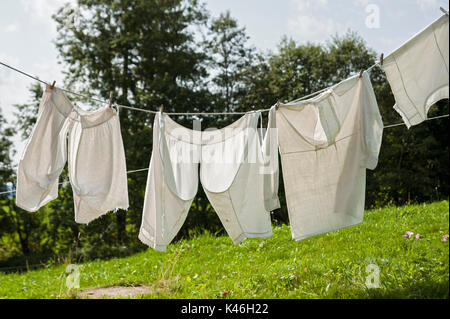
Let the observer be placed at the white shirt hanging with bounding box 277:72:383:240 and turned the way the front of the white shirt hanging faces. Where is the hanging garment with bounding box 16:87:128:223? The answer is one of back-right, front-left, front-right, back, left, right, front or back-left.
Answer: right

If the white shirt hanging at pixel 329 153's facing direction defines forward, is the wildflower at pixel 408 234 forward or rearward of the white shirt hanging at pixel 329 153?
rearward

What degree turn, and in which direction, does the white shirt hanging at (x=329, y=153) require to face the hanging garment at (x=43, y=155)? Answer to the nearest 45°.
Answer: approximately 90° to its right

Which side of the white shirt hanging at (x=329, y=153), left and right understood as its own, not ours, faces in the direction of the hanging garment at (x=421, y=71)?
left

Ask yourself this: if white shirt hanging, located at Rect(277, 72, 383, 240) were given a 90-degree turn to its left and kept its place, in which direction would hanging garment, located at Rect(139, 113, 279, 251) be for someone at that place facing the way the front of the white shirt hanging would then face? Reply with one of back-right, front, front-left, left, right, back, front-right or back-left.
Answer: back

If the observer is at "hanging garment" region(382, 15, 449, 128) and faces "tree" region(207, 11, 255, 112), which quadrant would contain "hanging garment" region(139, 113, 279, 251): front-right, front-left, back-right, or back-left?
front-left

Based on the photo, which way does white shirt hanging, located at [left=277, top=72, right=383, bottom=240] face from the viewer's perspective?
toward the camera

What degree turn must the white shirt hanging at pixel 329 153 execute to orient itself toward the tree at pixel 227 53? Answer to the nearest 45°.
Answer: approximately 180°

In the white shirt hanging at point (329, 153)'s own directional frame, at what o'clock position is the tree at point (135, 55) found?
The tree is roughly at 5 o'clock from the white shirt hanging.
